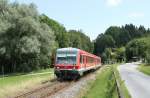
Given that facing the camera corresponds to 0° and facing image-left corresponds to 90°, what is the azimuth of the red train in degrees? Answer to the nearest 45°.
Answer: approximately 45°
